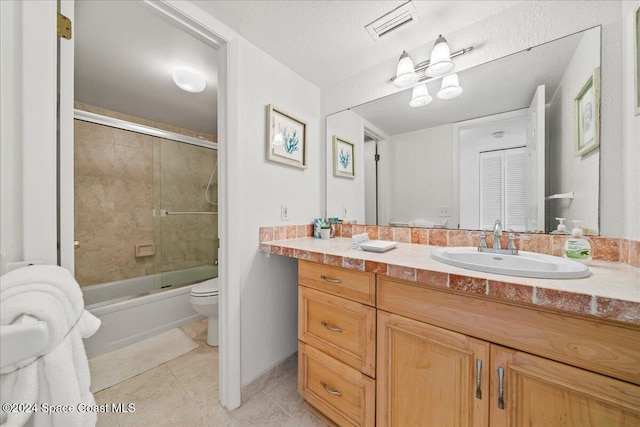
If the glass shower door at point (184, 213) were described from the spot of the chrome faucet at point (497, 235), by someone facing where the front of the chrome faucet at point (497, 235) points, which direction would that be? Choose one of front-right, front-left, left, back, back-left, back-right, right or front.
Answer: right

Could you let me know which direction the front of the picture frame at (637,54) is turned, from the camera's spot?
facing to the left of the viewer

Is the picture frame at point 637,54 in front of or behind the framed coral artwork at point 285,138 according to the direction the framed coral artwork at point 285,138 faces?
in front

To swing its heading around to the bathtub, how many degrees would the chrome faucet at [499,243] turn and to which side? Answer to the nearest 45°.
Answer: approximately 90° to its right

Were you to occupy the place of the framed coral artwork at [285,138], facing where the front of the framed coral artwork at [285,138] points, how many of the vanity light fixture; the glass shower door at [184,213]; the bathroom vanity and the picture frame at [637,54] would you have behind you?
1

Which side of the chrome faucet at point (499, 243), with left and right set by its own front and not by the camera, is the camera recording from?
front

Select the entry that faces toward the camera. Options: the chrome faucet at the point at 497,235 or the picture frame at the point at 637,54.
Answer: the chrome faucet
